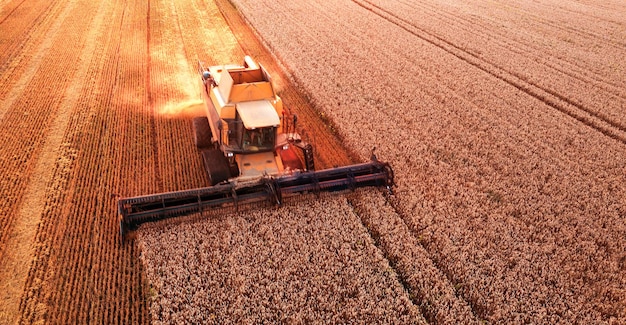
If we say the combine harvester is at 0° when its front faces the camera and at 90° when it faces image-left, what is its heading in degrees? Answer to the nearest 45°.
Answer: approximately 0°
